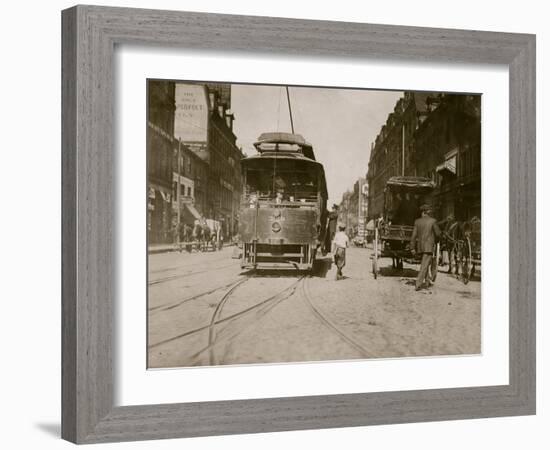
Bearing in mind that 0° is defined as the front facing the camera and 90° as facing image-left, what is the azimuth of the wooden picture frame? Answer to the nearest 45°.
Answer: approximately 315°
